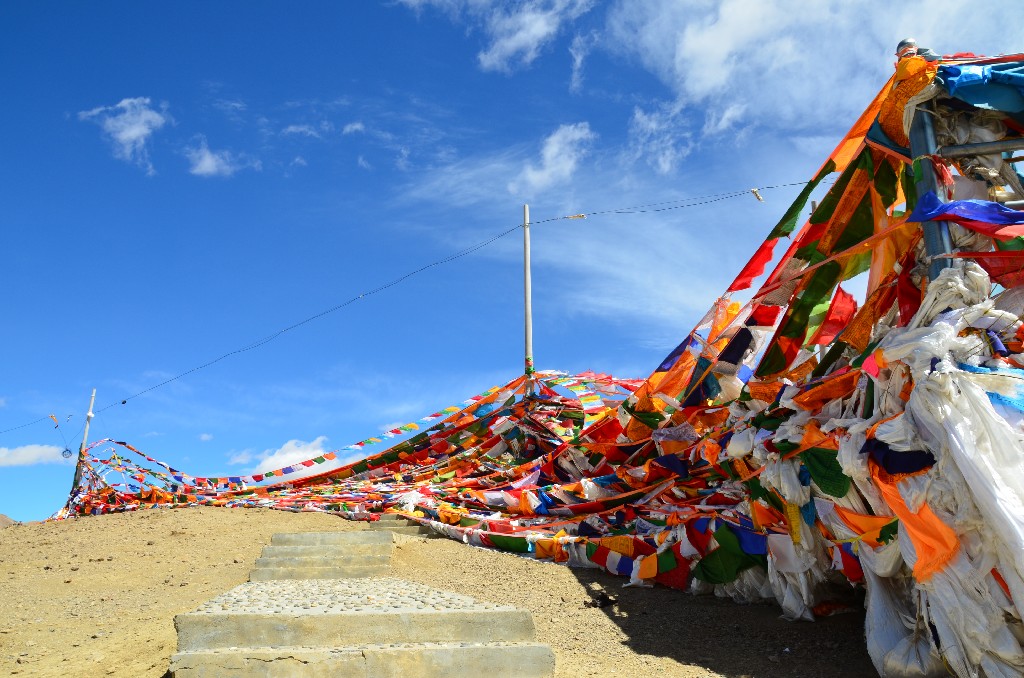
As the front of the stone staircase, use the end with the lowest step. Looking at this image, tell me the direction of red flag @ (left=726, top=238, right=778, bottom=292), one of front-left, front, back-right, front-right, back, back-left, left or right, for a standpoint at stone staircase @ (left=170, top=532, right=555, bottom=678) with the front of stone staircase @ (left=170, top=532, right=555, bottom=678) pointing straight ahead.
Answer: left

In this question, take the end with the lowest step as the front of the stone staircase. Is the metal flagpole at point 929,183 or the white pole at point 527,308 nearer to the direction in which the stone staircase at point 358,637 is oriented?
the metal flagpole

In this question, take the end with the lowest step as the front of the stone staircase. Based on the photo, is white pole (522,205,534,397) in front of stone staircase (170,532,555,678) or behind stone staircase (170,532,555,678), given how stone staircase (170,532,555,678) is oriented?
behind

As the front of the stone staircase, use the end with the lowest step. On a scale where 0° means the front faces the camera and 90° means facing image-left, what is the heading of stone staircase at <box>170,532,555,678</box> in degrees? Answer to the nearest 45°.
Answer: approximately 0°

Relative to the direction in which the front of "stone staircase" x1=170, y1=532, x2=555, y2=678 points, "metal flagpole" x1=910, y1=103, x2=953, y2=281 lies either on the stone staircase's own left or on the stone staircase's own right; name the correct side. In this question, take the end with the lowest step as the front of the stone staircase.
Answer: on the stone staircase's own left

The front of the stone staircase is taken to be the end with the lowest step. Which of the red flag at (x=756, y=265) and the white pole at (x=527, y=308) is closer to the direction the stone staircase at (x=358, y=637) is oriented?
the red flag
